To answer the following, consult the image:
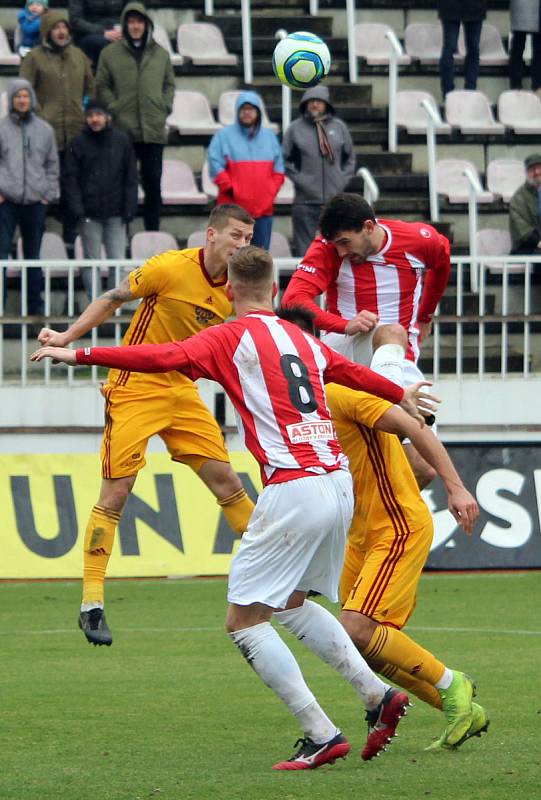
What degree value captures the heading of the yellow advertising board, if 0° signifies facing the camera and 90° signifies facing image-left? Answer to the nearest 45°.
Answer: approximately 0°

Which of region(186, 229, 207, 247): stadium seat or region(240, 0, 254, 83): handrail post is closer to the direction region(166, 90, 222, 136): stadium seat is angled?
the stadium seat

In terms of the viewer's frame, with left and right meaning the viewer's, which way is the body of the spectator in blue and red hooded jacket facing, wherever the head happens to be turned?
facing the viewer

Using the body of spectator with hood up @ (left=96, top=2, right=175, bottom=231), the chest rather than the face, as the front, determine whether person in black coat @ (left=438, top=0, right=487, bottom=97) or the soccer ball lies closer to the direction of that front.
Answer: the soccer ball

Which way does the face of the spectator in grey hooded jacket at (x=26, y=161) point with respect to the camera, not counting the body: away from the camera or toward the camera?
toward the camera

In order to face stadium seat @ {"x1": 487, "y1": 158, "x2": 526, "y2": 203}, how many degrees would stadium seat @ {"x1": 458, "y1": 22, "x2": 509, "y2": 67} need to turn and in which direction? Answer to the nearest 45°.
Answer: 0° — it already faces it

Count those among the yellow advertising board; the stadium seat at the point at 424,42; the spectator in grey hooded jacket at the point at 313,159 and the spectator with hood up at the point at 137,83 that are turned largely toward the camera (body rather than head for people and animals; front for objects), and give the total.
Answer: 4

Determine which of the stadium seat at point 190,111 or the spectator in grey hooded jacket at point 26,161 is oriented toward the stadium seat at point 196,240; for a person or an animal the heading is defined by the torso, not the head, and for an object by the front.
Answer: the stadium seat at point 190,111

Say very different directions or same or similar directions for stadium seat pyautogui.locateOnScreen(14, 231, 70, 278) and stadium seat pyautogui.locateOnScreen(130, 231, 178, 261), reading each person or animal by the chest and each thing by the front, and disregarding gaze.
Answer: same or similar directions

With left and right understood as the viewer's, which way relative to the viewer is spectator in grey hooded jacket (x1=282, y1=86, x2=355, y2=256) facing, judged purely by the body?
facing the viewer

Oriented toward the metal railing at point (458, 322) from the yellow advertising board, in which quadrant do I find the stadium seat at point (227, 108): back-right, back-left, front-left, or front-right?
front-left

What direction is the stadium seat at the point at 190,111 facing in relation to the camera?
toward the camera

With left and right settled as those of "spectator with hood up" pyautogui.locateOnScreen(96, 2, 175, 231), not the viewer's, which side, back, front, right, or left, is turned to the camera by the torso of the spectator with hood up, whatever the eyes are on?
front

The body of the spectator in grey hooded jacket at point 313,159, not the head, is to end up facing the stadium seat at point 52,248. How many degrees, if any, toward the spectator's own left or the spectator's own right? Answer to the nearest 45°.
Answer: approximately 90° to the spectator's own right
